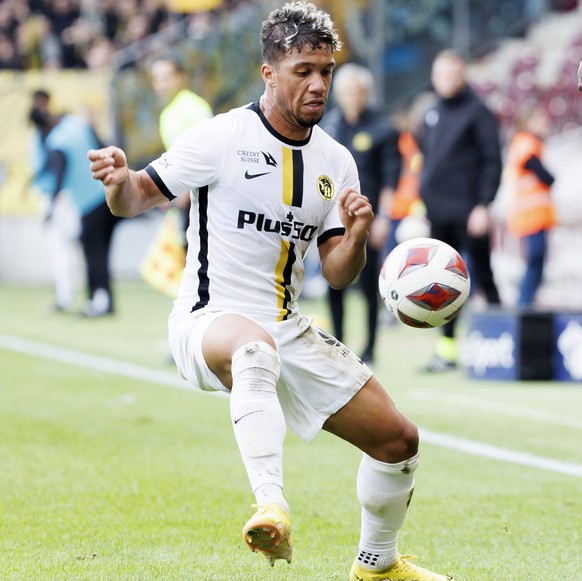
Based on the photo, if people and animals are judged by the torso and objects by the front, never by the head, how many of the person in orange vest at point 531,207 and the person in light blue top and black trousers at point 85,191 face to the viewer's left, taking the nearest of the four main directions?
1

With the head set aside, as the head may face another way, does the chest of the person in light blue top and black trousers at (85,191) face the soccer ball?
no

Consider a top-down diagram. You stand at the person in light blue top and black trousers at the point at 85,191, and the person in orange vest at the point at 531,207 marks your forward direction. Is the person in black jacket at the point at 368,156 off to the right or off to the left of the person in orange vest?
right

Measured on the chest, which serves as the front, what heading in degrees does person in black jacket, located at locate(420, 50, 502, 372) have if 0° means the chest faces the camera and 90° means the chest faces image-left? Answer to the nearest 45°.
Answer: approximately 45°

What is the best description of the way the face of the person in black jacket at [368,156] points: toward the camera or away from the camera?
toward the camera

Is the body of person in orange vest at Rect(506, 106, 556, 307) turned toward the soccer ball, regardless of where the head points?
no

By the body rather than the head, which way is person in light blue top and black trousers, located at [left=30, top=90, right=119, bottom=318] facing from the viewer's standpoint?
to the viewer's left

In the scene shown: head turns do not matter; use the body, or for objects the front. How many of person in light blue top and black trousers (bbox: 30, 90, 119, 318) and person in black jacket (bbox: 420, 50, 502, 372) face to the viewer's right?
0

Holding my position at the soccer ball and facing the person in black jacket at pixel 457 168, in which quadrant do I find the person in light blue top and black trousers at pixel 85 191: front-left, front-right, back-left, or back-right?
front-left

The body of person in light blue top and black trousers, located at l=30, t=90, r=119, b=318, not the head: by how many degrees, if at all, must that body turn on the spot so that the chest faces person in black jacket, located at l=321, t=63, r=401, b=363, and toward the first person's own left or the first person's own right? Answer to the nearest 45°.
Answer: approximately 135° to the first person's own left

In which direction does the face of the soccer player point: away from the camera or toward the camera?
toward the camera
